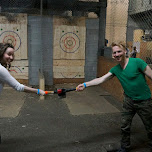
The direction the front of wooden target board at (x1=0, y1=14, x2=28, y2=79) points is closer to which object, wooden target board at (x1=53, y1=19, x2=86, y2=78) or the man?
the man

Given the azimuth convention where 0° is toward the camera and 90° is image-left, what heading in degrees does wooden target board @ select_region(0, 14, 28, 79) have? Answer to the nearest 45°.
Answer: approximately 0°

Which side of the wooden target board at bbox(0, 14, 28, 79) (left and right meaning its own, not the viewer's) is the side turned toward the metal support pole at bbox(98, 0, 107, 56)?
left

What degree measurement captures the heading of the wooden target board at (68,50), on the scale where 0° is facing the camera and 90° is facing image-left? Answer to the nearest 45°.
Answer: approximately 0°

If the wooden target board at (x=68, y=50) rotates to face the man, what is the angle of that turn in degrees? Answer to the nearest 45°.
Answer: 0° — it already faces them

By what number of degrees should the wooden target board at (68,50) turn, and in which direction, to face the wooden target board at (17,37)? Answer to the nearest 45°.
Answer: approximately 90° to its right

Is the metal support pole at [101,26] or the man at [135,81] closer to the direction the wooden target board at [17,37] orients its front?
the man

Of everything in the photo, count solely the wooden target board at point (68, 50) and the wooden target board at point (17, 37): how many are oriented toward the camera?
2
